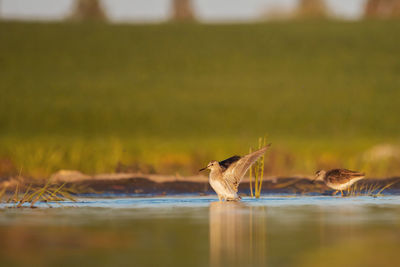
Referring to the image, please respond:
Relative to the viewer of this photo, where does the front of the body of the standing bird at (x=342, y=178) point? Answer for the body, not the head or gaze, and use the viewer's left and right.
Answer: facing to the left of the viewer

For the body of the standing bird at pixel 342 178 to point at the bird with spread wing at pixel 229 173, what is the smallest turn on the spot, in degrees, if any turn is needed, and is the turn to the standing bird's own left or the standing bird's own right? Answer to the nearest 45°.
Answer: approximately 45° to the standing bird's own left
